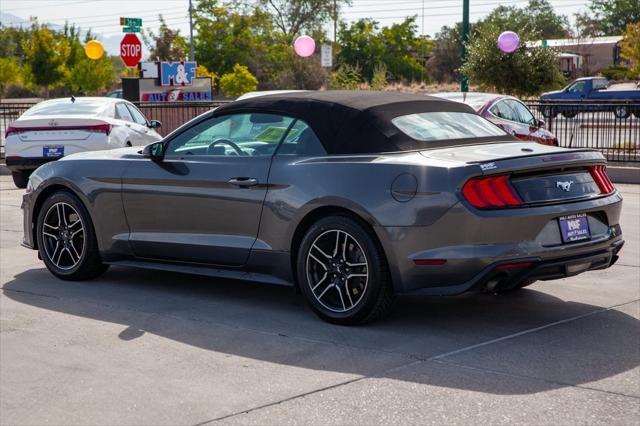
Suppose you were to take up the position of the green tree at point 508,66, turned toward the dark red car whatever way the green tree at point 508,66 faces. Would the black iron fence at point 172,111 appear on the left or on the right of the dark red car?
right

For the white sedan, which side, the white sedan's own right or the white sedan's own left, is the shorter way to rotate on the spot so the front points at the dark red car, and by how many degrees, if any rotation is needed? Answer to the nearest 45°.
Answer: approximately 45° to the white sedan's own right

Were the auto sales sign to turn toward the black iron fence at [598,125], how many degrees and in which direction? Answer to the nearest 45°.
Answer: approximately 45° to its left

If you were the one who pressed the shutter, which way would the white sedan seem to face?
facing away from the viewer and to the right of the viewer

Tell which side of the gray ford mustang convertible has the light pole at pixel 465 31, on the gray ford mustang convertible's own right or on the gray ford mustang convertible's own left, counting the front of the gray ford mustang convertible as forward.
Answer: on the gray ford mustang convertible's own right

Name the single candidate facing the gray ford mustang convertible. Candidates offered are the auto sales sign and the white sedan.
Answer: the auto sales sign

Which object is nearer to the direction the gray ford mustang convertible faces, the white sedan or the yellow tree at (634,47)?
the white sedan

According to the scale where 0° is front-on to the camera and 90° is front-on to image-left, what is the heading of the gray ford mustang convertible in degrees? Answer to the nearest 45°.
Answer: approximately 135°
